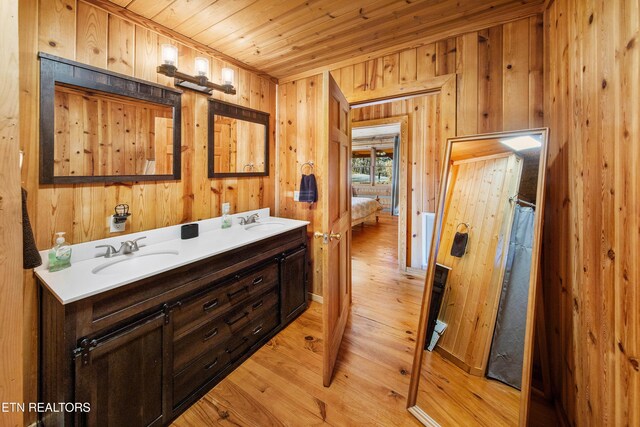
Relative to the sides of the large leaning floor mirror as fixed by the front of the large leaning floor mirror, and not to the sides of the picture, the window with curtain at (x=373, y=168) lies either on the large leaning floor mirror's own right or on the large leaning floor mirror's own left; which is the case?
on the large leaning floor mirror's own right

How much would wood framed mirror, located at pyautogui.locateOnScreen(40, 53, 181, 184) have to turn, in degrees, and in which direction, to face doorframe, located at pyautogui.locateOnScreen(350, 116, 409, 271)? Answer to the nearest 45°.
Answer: approximately 45° to its left

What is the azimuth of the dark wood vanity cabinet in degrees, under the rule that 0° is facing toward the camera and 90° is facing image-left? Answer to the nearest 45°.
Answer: approximately 315°

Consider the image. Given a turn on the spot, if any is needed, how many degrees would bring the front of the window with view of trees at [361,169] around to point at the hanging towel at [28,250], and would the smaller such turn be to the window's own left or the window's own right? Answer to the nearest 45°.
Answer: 0° — it already faces it

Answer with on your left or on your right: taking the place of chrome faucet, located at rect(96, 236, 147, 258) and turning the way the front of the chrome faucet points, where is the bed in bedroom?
on your left

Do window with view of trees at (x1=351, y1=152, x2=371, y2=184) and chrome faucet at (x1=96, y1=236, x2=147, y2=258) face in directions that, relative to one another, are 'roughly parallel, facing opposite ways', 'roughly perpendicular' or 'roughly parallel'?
roughly perpendicular

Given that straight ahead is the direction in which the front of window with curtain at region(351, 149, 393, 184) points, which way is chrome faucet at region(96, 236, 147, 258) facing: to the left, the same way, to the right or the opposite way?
to the left

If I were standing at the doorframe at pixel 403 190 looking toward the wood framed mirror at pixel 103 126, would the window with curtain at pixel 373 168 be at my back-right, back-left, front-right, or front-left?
back-right

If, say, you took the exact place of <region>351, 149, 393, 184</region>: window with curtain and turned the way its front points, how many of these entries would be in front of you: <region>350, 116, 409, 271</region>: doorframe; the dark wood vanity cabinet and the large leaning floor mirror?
3

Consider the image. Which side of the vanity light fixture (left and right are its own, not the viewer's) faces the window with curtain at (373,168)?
left

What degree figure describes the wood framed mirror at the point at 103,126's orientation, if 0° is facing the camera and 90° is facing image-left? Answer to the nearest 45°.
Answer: approximately 315°

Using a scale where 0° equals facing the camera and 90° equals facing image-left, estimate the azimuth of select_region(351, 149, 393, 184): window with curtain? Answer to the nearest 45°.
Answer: approximately 0°
